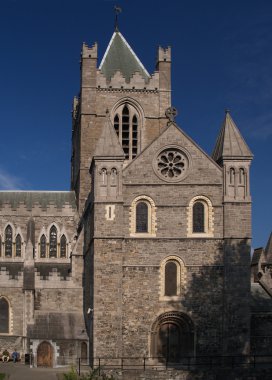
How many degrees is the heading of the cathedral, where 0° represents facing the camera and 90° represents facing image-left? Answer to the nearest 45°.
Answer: approximately 0°
